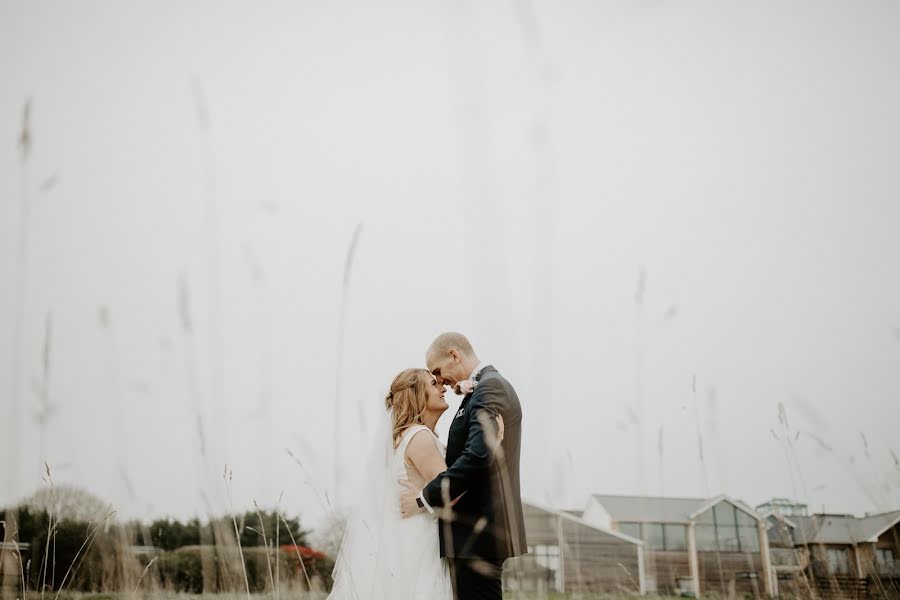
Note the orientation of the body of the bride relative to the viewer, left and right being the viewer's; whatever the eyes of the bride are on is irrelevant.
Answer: facing to the right of the viewer

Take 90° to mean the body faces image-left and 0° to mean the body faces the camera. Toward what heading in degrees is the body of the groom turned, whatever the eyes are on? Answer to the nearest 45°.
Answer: approximately 90°

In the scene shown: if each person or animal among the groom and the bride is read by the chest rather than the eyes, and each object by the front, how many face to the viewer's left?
1

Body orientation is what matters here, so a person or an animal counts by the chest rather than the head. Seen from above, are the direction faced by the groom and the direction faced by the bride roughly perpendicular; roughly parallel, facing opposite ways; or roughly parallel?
roughly parallel, facing opposite ways
